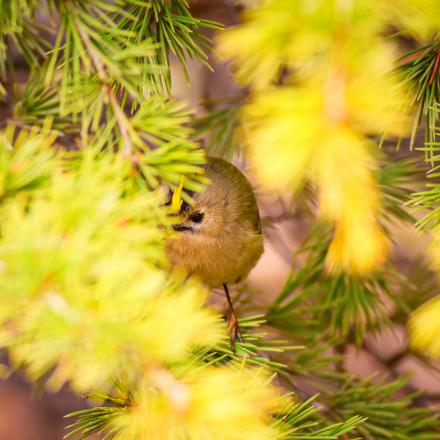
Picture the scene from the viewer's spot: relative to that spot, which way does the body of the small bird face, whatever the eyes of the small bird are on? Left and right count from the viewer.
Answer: facing the viewer and to the left of the viewer
